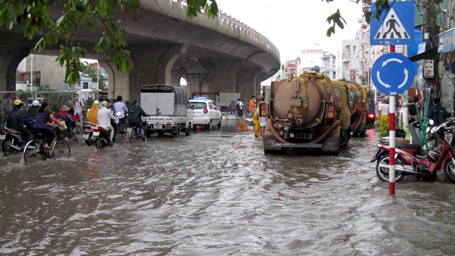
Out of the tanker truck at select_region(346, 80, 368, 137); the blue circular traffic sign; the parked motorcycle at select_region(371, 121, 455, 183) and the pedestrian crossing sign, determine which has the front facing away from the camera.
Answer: the tanker truck

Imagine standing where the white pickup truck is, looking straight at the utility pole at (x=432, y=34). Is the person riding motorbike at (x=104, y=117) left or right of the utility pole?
right

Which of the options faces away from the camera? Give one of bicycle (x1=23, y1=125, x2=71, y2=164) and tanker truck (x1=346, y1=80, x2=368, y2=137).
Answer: the tanker truck

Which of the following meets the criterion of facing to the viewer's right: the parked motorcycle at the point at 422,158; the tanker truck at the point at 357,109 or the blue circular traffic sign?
the parked motorcycle

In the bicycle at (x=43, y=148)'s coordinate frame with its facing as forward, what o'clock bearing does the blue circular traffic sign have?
The blue circular traffic sign is roughly at 2 o'clock from the bicycle.

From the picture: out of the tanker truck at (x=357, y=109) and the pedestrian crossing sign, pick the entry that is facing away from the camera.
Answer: the tanker truck

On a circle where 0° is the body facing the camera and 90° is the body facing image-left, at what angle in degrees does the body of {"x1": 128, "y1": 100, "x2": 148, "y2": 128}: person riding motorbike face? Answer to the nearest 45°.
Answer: approximately 225°

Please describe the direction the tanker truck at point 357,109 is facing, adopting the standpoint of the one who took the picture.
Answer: facing away from the viewer

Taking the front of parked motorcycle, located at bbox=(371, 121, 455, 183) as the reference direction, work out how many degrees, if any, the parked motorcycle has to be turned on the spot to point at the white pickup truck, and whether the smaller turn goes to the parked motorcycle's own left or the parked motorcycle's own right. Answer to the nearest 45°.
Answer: approximately 135° to the parked motorcycle's own left

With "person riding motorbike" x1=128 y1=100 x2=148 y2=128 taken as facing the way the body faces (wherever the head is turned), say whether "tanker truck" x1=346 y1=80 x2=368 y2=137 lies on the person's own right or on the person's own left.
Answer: on the person's own right
